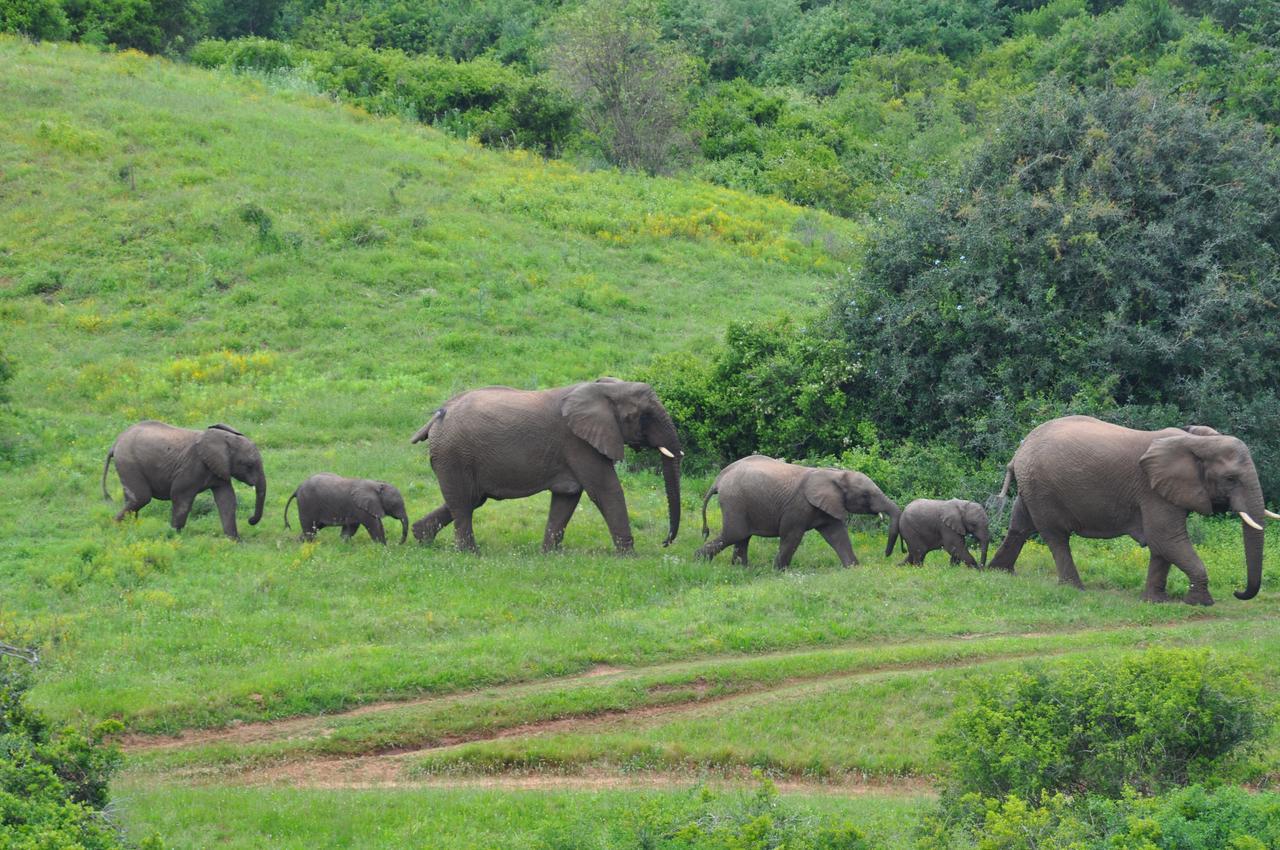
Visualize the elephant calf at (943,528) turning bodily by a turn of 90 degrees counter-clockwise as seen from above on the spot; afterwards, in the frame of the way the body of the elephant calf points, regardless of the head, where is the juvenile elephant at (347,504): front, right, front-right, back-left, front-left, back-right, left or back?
left

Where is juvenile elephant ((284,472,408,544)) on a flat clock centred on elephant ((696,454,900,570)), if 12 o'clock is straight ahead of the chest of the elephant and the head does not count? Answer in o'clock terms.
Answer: The juvenile elephant is roughly at 6 o'clock from the elephant.

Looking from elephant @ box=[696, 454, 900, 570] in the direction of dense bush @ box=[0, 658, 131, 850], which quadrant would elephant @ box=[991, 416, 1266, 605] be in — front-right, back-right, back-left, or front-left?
back-left

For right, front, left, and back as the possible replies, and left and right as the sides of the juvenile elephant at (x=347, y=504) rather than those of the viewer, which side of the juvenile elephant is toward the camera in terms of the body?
right

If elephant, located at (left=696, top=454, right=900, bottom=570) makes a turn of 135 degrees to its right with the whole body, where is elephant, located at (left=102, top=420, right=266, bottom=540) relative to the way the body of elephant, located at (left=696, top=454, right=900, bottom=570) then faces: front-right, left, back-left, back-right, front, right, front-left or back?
front-right

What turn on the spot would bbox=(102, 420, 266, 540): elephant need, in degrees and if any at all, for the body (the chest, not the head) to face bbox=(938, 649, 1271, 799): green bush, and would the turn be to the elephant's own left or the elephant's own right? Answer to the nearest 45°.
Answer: approximately 45° to the elephant's own right

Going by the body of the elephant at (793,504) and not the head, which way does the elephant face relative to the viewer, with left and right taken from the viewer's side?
facing to the right of the viewer

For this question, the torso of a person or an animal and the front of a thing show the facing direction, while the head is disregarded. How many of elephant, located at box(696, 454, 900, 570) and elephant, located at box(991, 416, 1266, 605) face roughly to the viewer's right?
2

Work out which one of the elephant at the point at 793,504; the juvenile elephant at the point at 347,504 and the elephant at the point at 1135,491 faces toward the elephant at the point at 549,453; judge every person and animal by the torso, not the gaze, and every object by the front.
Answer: the juvenile elephant

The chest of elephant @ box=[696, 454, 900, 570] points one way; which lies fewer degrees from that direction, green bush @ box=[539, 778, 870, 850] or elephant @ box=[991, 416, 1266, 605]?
the elephant

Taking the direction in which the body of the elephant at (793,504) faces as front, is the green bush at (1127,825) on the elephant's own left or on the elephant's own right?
on the elephant's own right

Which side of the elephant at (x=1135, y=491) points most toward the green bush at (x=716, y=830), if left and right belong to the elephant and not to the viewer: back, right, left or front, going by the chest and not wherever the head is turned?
right

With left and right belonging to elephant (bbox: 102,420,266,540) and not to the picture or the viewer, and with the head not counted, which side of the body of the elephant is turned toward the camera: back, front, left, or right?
right

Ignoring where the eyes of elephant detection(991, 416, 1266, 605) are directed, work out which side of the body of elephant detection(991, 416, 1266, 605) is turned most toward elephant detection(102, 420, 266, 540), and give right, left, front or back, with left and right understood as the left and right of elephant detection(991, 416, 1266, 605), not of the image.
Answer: back

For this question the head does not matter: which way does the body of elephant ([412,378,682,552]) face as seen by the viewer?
to the viewer's right

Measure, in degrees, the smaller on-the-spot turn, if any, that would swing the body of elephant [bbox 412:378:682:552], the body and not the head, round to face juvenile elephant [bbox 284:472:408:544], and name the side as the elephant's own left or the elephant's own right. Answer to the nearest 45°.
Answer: approximately 180°

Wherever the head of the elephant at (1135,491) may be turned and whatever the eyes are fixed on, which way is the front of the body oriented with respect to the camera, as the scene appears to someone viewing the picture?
to the viewer's right
